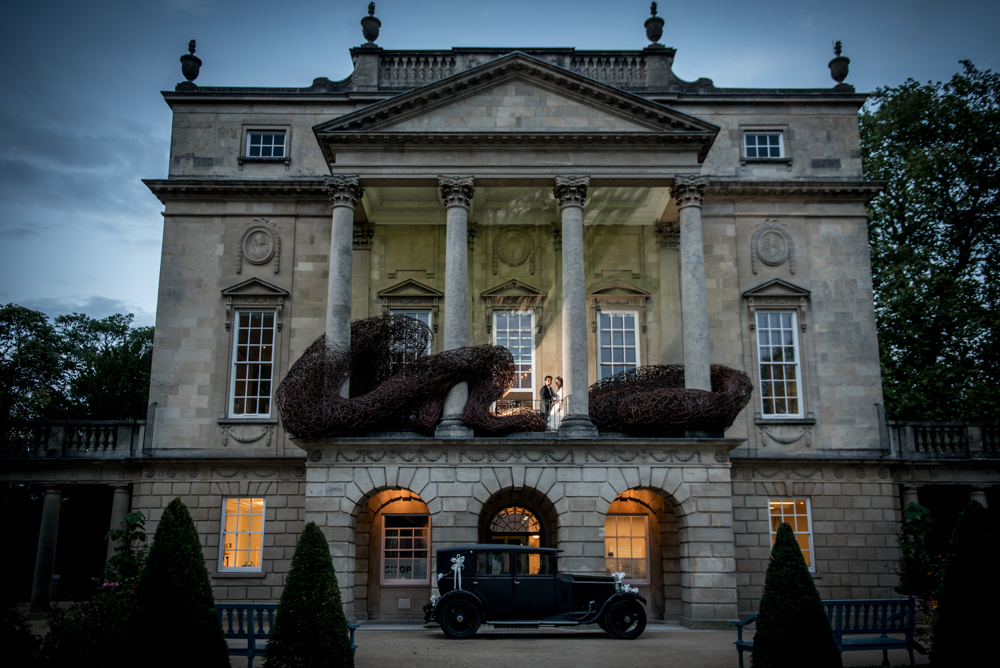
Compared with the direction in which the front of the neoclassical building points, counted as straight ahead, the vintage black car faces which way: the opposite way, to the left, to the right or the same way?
to the left

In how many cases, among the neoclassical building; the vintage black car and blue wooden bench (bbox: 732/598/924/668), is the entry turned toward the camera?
2

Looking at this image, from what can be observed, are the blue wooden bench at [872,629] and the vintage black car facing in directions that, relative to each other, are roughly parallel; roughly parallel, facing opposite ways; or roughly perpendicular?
roughly perpendicular

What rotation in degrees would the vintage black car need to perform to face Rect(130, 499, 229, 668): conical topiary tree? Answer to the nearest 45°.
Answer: approximately 135° to its right

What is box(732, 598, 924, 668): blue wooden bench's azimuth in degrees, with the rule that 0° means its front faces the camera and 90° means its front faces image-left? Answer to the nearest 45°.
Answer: approximately 0°

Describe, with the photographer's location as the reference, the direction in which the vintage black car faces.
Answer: facing to the right of the viewer

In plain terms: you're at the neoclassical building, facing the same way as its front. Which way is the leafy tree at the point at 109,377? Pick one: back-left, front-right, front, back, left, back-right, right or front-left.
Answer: back-right

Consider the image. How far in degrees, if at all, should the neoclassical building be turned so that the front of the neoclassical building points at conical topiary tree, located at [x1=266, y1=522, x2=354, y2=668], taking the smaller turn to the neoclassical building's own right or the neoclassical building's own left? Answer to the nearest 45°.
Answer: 0° — it already faces it

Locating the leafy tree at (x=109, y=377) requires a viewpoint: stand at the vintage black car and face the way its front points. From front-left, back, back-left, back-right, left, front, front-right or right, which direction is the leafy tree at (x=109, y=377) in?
back-left

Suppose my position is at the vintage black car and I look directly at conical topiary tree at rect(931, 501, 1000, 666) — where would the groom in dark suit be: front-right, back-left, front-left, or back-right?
back-left

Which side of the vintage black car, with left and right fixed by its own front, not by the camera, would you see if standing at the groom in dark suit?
left
